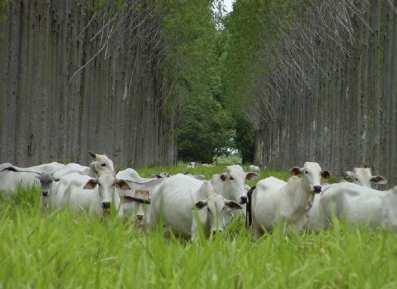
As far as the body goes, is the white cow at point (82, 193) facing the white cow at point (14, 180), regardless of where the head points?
no

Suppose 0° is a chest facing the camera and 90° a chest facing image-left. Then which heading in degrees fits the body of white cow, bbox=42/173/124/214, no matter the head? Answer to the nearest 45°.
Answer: approximately 315°

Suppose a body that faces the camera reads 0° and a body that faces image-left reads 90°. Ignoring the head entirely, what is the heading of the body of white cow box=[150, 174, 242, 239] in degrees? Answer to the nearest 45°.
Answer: approximately 315°

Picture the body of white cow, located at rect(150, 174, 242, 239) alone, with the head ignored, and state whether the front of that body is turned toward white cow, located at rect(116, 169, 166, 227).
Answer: no

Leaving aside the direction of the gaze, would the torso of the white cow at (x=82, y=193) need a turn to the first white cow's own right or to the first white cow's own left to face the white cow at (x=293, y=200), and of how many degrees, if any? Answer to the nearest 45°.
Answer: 0° — it already faces it

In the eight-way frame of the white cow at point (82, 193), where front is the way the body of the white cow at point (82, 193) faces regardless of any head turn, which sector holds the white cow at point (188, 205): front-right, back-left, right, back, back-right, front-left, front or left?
front

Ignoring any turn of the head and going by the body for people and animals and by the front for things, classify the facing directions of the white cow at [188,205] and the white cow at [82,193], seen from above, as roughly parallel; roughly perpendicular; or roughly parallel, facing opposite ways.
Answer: roughly parallel

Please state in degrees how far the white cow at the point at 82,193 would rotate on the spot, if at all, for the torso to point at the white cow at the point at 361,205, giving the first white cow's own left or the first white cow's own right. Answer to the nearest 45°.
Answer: approximately 45° to the first white cow's own left
